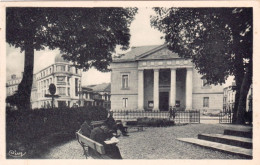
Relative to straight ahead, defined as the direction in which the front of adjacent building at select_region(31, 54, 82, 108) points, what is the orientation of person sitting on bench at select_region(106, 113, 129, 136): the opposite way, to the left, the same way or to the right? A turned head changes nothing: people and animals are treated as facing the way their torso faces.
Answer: to the left

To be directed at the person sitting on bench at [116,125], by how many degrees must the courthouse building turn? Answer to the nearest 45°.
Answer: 0° — it already faces them

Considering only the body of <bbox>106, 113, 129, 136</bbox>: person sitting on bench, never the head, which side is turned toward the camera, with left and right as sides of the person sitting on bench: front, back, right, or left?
right

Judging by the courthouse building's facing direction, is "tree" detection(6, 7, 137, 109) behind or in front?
in front

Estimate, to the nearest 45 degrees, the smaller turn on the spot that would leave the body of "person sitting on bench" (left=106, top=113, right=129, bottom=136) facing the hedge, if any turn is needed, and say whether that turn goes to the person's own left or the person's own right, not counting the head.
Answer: approximately 180°

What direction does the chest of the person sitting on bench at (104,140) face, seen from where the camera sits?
to the viewer's right

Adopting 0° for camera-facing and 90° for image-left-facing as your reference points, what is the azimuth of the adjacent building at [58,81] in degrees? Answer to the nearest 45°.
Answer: approximately 0°
